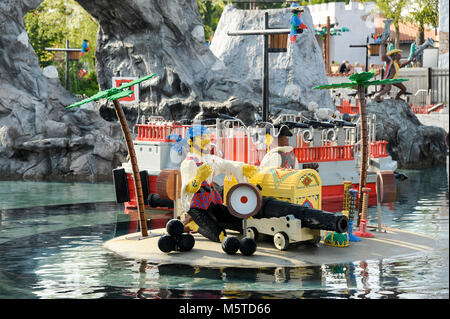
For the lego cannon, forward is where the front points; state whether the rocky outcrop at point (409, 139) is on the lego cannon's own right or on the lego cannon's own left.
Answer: on the lego cannon's own left

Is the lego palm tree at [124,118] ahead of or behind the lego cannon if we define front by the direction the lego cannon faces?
behind

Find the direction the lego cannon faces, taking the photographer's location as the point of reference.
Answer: facing the viewer and to the right of the viewer

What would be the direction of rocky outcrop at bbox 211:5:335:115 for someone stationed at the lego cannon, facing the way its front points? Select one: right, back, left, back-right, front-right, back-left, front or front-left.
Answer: back-left
